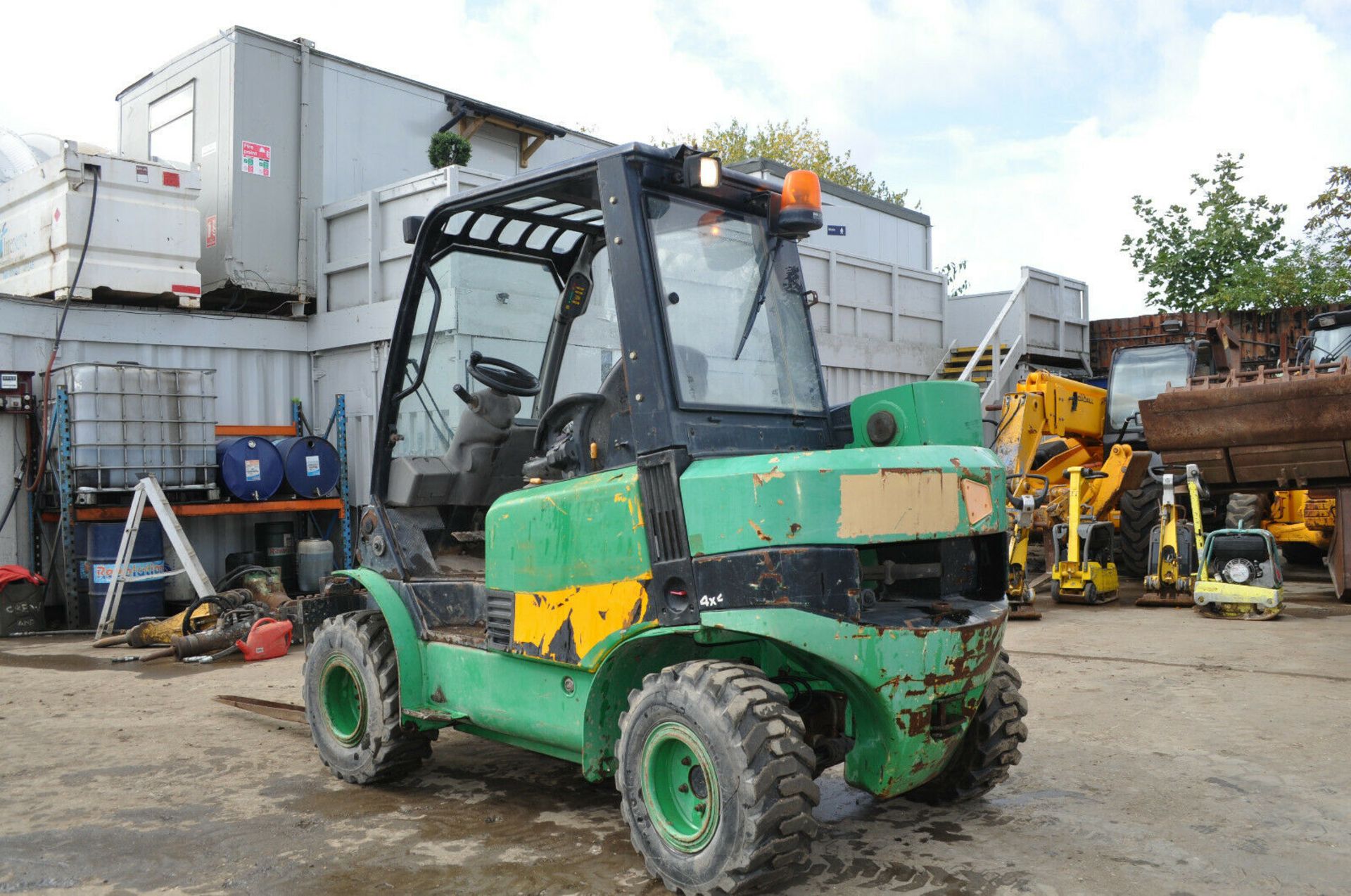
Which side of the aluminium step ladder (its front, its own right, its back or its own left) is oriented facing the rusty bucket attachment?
front

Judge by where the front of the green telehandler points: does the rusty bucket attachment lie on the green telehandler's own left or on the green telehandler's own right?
on the green telehandler's own right

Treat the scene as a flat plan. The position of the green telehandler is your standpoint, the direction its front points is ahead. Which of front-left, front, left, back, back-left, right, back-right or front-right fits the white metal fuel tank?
front

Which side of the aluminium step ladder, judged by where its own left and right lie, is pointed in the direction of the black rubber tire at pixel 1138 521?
front

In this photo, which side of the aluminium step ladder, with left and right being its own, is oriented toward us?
right

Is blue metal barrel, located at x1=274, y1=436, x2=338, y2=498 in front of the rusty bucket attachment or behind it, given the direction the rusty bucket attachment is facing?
in front

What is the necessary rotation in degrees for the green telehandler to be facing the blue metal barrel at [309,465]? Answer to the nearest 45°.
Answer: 0° — it already faces it

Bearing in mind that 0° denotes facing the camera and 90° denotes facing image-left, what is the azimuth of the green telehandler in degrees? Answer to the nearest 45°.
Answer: approximately 135°

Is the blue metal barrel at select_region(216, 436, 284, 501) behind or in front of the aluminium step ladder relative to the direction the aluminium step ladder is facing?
in front

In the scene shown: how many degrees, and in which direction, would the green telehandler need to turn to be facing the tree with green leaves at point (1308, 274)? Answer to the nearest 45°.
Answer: approximately 90° to its right

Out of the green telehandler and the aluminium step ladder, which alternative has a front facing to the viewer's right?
the aluminium step ladder

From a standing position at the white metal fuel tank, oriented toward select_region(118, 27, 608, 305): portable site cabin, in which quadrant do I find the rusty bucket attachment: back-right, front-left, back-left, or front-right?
front-right

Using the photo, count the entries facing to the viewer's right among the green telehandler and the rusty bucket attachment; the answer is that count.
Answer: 0

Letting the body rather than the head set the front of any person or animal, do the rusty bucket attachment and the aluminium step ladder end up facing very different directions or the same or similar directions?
very different directions
